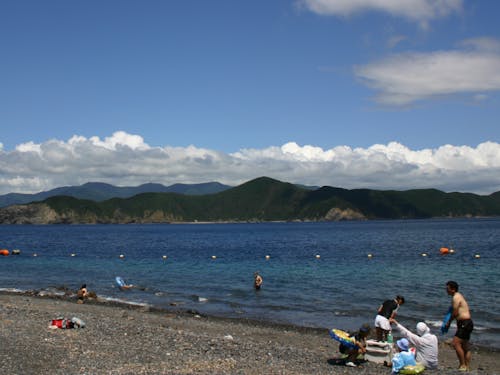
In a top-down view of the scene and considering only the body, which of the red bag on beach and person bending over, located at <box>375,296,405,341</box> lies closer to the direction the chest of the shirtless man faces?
the red bag on beach

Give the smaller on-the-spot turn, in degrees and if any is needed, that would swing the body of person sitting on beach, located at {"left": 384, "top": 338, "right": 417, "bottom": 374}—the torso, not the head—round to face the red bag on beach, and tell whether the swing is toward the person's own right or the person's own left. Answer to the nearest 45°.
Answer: approximately 45° to the person's own left

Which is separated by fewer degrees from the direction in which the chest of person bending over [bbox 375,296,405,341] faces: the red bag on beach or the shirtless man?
the shirtless man

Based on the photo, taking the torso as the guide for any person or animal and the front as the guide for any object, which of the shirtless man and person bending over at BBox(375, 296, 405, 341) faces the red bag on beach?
the shirtless man

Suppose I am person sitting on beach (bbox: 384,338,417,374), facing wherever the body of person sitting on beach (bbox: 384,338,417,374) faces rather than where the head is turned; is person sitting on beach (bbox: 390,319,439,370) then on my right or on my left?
on my right

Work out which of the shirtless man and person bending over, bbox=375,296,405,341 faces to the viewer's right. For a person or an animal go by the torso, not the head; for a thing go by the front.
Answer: the person bending over

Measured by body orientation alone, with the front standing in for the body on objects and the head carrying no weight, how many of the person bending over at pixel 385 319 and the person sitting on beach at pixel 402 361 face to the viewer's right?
1

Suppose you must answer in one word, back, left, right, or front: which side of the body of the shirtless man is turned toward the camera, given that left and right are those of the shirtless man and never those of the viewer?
left

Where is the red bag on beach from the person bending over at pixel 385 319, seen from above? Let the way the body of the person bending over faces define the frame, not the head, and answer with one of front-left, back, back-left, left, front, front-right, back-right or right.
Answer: back

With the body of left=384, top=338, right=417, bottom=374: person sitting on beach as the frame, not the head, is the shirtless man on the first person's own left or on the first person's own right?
on the first person's own right

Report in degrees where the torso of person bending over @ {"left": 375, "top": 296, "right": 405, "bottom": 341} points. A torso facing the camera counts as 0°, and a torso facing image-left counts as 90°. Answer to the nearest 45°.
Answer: approximately 270°
